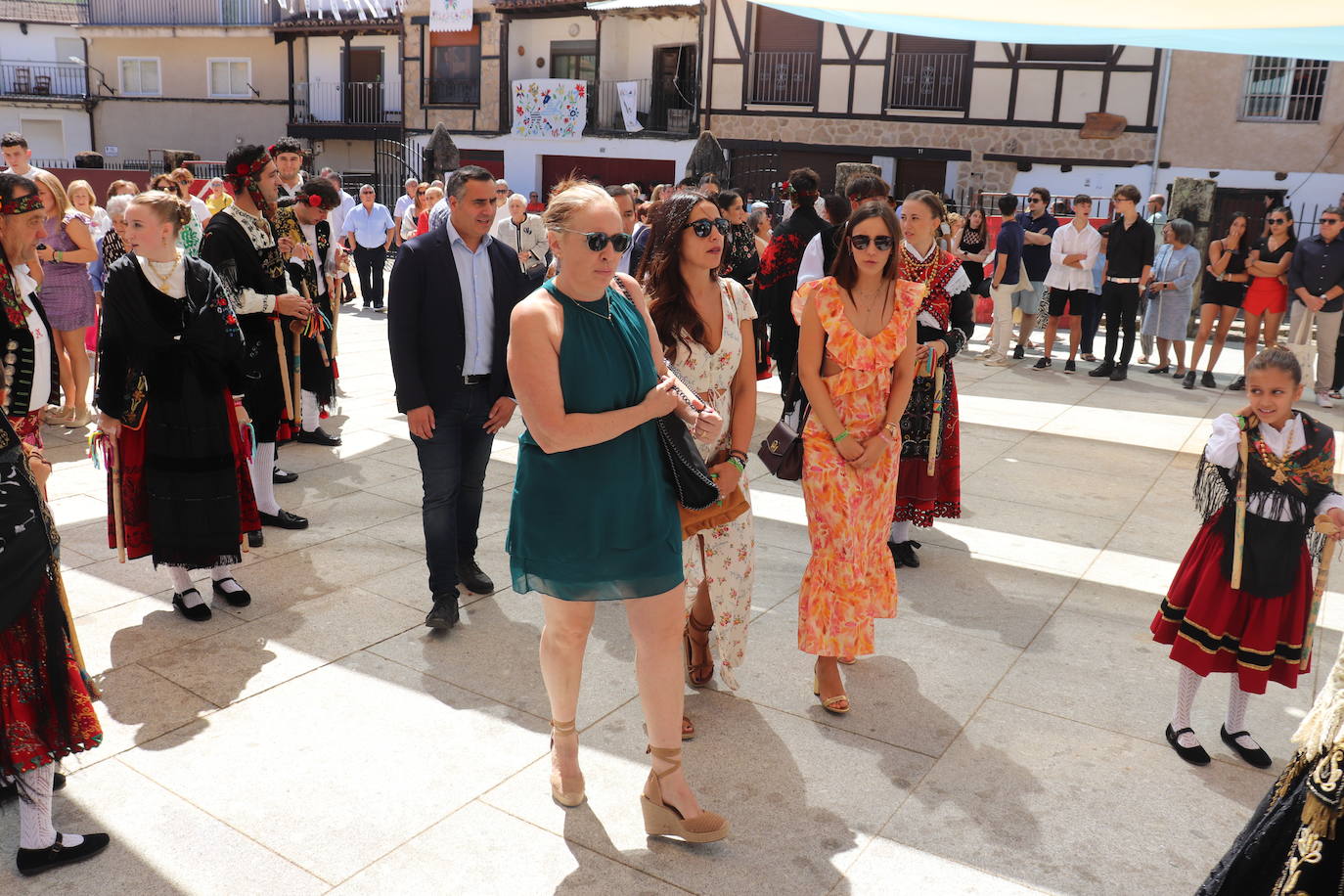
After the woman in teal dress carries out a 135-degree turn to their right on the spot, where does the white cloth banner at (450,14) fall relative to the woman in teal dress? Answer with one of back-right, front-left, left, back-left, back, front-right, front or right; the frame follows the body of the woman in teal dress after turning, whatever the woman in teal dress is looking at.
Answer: right

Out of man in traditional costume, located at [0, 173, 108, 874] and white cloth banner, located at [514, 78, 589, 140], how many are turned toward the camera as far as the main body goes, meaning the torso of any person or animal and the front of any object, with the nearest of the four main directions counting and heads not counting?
1

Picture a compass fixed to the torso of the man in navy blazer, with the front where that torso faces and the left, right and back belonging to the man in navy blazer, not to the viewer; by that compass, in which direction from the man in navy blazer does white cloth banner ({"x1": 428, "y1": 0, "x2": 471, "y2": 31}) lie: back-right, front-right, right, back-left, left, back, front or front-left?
back-left

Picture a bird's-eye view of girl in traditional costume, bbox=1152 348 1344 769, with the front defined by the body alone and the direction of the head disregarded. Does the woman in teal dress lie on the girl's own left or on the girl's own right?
on the girl's own right

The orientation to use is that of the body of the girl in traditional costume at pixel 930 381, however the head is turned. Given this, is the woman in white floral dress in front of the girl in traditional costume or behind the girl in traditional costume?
in front

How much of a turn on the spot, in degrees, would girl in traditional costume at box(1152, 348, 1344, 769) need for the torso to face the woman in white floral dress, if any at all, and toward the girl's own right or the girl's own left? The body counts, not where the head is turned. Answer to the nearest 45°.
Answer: approximately 135° to the girl's own right

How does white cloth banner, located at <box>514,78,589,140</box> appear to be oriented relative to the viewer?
toward the camera

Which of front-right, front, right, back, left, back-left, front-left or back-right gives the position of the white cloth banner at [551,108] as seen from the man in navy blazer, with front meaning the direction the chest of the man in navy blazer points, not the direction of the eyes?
back-left

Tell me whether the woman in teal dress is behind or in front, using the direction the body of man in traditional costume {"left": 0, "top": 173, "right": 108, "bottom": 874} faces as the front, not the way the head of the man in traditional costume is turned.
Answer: in front

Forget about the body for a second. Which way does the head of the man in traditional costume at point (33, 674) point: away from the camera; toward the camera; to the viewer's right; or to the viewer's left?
to the viewer's right

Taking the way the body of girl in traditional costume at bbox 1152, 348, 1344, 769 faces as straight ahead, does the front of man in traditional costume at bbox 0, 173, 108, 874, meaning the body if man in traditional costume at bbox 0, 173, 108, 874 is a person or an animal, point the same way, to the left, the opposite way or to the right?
to the left

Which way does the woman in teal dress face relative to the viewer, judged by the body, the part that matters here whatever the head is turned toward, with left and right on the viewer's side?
facing the viewer and to the right of the viewer
